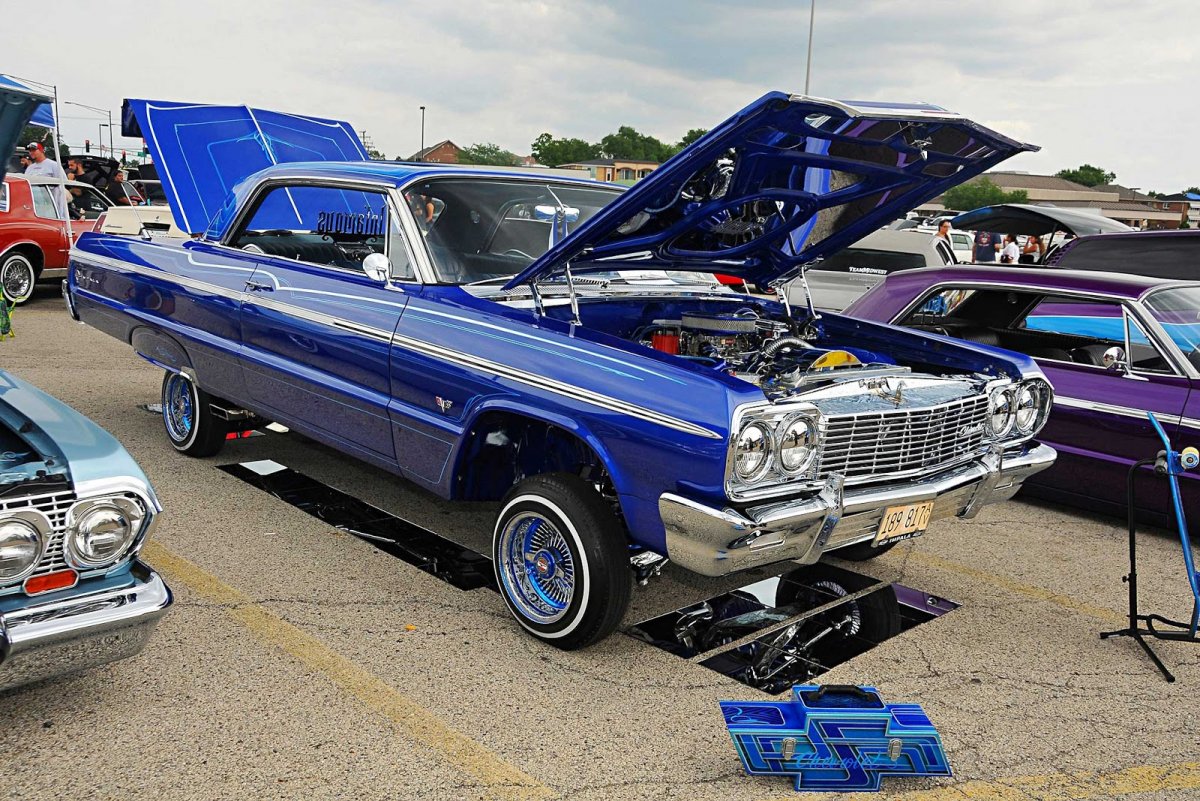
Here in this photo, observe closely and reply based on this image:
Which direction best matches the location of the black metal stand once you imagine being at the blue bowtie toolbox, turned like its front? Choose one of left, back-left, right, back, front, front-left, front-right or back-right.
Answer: back-left

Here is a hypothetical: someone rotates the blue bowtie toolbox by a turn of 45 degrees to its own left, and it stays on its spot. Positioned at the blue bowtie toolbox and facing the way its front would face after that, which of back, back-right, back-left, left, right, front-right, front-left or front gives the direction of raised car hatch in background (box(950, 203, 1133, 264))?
back-left

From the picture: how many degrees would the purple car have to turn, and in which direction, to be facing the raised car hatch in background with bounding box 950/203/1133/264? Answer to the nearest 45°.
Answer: approximately 135° to its left

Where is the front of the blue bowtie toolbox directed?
toward the camera

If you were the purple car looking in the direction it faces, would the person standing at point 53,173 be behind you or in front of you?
behind

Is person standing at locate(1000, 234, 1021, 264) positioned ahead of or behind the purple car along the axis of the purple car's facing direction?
behind

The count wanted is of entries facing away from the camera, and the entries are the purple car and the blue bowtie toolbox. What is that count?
0

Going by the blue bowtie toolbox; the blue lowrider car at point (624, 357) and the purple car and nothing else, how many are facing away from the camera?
0

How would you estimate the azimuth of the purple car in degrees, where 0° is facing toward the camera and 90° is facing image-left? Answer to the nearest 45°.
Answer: approximately 315°

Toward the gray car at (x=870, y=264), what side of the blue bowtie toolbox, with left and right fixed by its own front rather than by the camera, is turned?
back

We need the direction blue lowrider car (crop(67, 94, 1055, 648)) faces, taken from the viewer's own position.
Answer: facing the viewer and to the right of the viewer

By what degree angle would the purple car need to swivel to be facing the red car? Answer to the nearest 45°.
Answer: approximately 135° to its right

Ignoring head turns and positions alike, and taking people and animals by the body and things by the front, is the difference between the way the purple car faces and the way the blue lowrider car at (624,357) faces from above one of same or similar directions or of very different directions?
same or similar directions

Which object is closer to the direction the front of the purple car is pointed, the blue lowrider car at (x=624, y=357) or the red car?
the blue lowrider car

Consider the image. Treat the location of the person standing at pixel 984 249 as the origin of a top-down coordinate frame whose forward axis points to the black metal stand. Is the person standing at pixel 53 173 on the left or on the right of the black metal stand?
right
